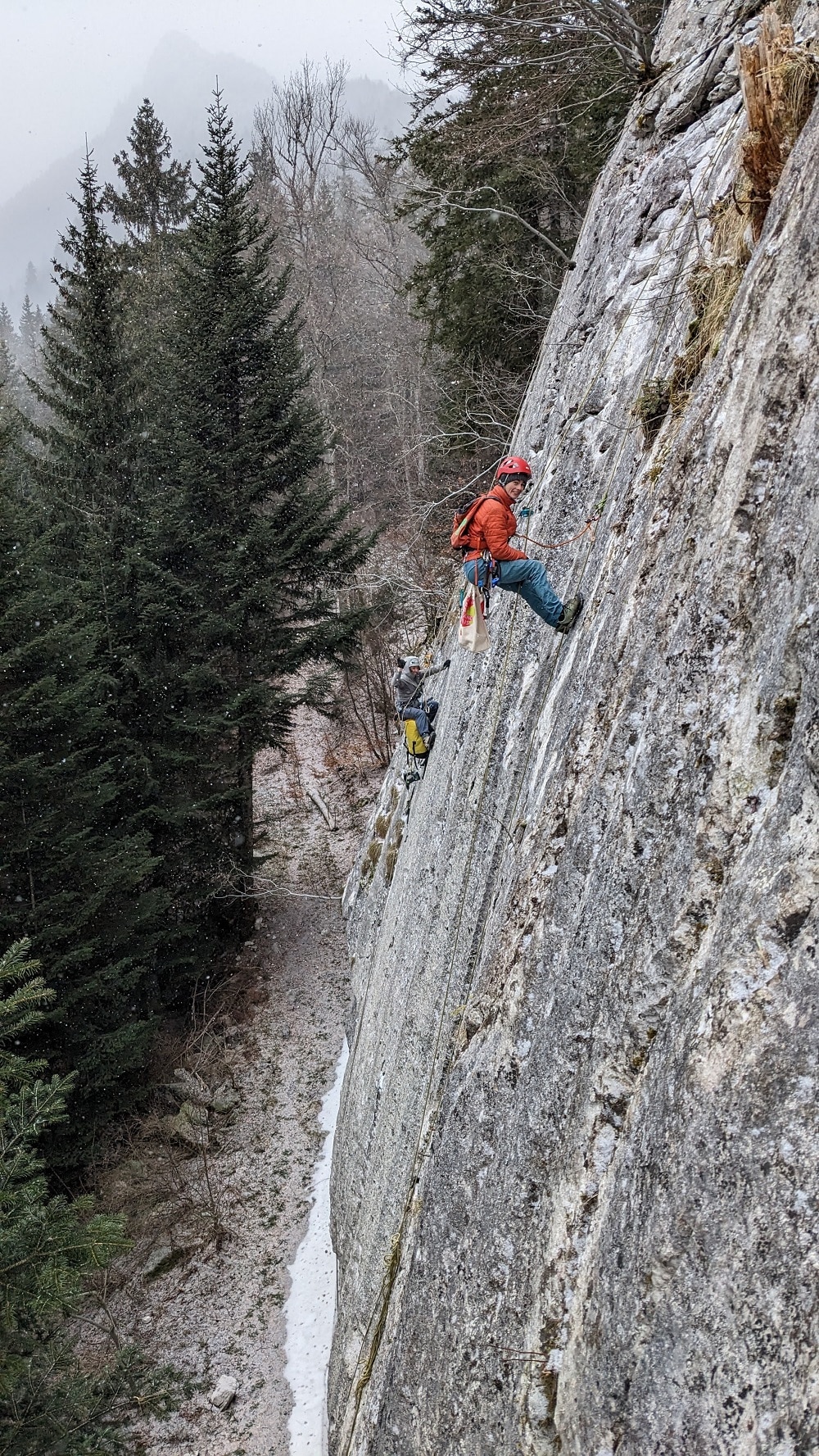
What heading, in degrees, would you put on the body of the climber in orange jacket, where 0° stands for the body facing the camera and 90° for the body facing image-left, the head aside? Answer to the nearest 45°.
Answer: approximately 270°

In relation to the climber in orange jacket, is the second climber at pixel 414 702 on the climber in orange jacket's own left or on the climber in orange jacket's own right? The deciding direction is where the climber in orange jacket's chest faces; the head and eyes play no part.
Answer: on the climber in orange jacket's own left
